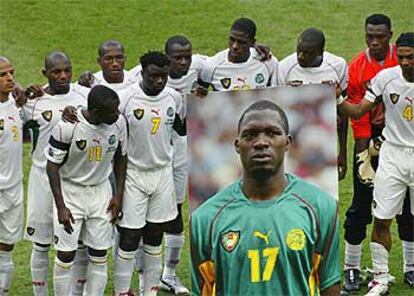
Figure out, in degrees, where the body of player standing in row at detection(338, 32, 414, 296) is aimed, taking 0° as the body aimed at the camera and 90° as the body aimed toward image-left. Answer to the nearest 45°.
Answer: approximately 0°

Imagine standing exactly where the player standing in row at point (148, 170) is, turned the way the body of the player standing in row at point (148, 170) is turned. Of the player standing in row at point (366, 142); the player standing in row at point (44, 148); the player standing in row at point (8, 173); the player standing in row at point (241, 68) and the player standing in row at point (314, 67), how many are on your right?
2

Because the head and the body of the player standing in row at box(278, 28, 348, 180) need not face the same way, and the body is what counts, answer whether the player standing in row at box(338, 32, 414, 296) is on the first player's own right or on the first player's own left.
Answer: on the first player's own left

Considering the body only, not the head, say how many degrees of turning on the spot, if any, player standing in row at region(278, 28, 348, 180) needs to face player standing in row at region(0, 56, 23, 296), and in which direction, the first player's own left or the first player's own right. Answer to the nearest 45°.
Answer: approximately 90° to the first player's own right

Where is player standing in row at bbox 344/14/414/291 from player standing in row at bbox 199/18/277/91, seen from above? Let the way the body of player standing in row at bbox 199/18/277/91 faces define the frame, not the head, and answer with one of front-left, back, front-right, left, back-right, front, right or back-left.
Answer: left

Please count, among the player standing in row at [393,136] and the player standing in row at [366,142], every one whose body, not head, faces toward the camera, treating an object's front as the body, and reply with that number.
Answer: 2

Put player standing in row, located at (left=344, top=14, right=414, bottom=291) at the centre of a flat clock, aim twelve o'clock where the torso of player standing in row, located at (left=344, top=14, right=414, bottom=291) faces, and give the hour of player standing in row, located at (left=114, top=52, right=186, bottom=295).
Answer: player standing in row, located at (left=114, top=52, right=186, bottom=295) is roughly at 2 o'clock from player standing in row, located at (left=344, top=14, right=414, bottom=291).

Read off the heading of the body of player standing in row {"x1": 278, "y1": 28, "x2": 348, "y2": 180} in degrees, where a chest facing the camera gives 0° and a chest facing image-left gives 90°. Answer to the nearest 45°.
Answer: approximately 0°

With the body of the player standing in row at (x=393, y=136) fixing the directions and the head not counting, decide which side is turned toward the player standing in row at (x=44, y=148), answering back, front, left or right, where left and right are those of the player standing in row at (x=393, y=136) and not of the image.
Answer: right

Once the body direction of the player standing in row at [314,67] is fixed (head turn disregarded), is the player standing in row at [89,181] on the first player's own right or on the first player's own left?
on the first player's own right

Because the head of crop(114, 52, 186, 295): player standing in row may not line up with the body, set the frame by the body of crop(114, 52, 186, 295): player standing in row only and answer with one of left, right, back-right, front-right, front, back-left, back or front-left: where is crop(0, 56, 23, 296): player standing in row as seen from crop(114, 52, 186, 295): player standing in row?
right
